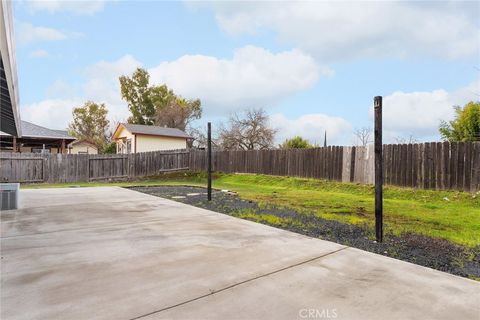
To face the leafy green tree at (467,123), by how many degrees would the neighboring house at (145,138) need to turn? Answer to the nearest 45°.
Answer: approximately 90° to its left

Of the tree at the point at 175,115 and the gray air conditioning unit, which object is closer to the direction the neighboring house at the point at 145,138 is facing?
the gray air conditioning unit

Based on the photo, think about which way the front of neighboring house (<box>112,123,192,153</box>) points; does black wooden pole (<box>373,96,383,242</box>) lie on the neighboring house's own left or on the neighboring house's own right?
on the neighboring house's own left

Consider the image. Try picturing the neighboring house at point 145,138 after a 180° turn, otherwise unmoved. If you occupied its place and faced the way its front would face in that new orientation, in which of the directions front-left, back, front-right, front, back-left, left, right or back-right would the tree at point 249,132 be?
front-right

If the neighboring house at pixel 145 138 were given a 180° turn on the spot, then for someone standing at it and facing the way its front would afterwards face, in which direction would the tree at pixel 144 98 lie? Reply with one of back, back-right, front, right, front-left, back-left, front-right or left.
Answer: front-left

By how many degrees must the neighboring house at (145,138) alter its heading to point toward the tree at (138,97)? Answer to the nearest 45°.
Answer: approximately 135° to its right

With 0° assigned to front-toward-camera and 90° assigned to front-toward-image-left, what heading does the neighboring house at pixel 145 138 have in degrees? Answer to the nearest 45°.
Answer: approximately 45°

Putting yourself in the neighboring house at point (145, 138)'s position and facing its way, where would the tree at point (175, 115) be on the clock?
The tree is roughly at 5 o'clock from the neighboring house.

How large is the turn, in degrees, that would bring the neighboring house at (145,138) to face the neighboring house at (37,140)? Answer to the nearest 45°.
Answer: approximately 45° to its right
